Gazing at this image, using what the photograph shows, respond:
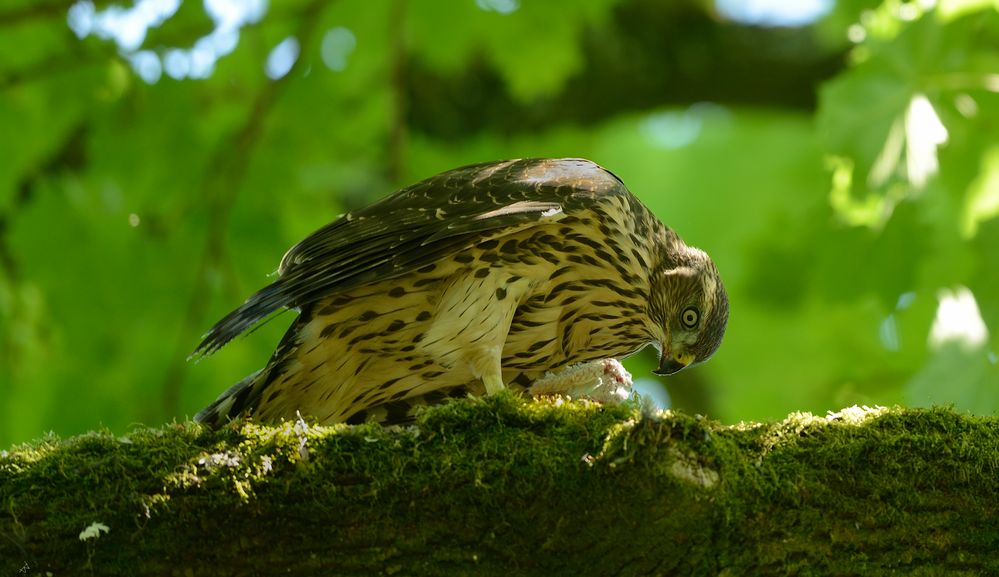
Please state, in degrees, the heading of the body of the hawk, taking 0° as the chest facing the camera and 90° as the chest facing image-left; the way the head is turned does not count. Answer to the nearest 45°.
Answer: approximately 270°
